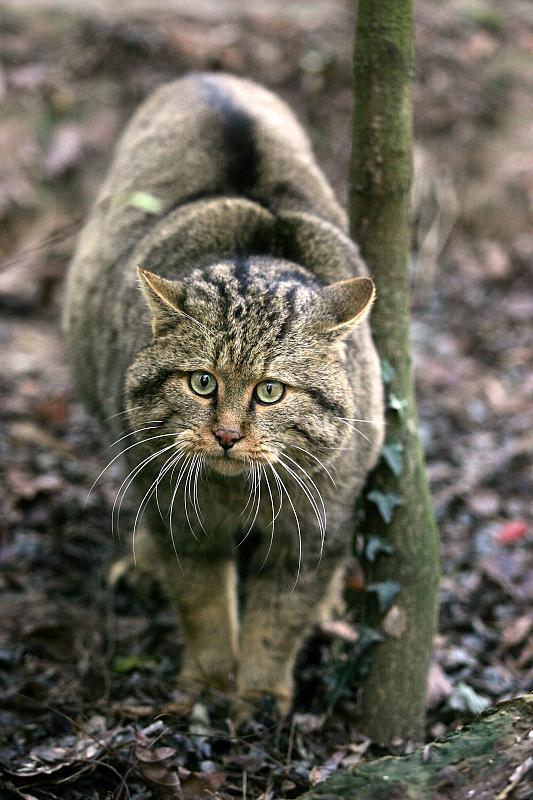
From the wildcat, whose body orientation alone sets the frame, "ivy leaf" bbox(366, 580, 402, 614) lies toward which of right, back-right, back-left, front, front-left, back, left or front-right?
left

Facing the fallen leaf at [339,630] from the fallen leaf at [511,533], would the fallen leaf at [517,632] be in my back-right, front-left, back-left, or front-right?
front-left

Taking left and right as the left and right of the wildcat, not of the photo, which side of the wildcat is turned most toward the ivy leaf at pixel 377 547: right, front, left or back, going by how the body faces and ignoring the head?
left

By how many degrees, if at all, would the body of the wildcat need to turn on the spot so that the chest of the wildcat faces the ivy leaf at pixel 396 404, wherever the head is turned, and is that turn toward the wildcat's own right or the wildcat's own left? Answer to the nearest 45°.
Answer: approximately 90° to the wildcat's own left

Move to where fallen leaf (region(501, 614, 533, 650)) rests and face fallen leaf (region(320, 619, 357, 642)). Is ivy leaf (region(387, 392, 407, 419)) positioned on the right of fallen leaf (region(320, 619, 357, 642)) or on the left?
left

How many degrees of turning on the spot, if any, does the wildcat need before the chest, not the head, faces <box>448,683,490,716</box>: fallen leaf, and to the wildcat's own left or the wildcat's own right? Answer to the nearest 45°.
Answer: approximately 90° to the wildcat's own left

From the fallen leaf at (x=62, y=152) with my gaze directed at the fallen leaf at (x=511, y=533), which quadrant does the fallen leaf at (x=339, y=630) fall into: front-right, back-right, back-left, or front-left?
front-right

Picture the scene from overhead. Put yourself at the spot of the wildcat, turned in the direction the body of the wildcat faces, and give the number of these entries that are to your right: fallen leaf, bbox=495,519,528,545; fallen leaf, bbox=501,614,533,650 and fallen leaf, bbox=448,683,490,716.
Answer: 0

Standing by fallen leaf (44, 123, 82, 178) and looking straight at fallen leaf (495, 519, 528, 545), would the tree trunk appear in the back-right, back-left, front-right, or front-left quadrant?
front-right

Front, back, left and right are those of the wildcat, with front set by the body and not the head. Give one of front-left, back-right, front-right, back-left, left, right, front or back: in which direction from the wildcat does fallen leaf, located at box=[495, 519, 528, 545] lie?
back-left

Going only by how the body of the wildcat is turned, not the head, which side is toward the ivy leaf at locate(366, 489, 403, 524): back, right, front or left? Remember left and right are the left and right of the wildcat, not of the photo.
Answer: left

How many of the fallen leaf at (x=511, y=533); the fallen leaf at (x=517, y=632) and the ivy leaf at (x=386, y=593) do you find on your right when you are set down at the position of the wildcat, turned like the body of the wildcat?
0

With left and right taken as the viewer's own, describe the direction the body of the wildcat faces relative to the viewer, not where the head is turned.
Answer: facing the viewer
